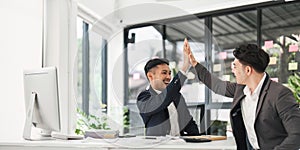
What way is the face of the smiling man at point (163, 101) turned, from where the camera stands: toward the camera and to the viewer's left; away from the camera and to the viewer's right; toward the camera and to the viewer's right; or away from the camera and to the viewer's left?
toward the camera and to the viewer's right

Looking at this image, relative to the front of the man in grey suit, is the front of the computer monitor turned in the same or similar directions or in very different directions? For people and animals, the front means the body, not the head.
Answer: very different directions

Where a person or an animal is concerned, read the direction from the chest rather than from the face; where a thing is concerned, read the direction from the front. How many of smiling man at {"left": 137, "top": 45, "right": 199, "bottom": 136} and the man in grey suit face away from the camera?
0

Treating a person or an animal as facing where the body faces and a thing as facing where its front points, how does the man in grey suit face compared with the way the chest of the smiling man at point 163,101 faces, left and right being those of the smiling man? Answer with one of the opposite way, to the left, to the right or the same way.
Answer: to the right

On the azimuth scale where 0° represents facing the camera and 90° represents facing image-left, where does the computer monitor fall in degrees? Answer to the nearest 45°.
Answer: approximately 225°

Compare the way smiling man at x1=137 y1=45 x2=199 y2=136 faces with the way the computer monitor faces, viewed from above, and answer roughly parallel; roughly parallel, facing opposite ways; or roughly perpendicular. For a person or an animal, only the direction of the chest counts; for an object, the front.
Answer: roughly perpendicular

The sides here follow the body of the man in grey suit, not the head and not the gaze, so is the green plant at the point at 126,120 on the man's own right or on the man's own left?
on the man's own right

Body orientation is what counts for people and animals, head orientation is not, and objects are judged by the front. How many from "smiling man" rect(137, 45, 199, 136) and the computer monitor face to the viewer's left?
0

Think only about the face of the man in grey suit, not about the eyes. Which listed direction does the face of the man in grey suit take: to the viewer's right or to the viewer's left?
to the viewer's left

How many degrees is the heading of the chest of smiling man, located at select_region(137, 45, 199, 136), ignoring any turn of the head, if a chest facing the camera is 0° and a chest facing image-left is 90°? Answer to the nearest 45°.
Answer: approximately 315°
